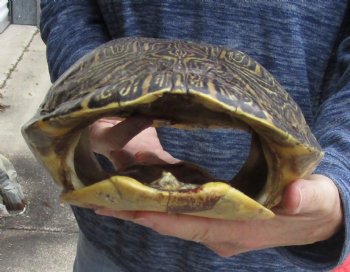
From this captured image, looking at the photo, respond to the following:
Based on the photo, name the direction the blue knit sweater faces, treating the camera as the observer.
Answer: facing the viewer

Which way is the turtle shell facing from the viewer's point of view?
toward the camera
